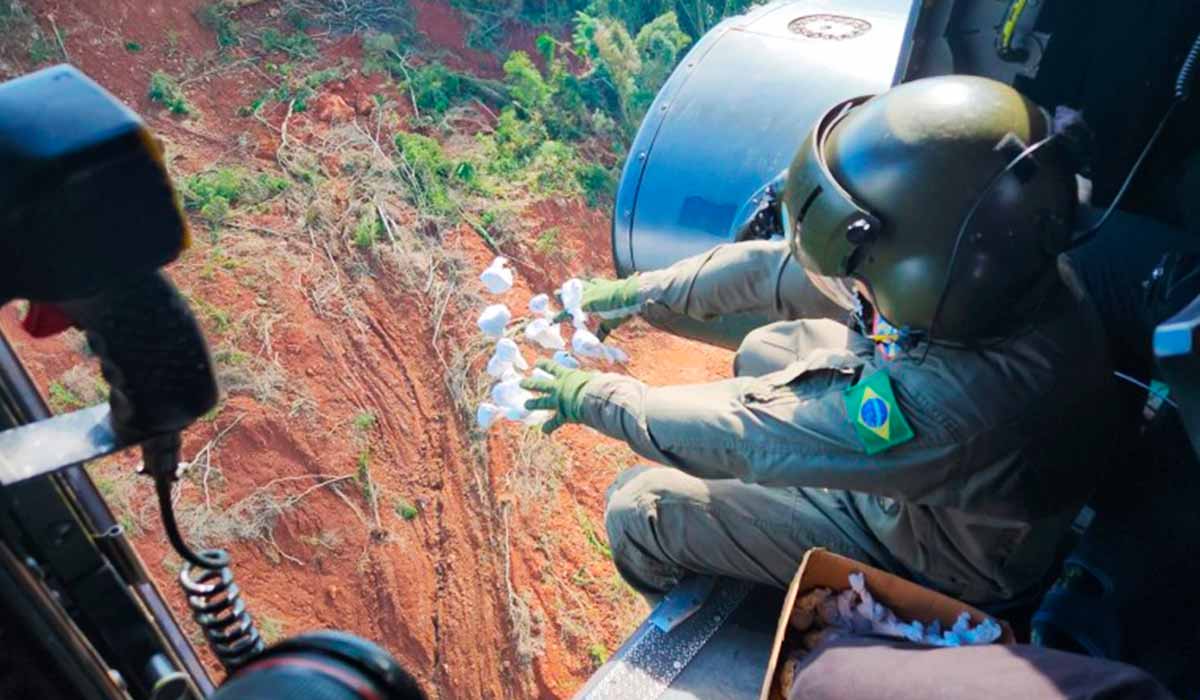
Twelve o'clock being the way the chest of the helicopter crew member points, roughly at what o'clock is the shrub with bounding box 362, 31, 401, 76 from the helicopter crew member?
The shrub is roughly at 2 o'clock from the helicopter crew member.

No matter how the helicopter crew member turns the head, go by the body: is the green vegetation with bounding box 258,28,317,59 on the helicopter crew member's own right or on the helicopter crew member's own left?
on the helicopter crew member's own right

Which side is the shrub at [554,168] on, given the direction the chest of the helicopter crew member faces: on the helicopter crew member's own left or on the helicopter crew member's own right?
on the helicopter crew member's own right

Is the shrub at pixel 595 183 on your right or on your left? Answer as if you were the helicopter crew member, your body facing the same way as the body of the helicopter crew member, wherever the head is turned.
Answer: on your right

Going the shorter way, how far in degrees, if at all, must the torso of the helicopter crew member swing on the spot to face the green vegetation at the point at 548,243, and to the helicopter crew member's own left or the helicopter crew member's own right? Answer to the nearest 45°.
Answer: approximately 45° to the helicopter crew member's own right

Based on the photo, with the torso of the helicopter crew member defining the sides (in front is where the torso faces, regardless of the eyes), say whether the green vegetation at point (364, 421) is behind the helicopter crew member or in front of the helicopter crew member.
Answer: in front

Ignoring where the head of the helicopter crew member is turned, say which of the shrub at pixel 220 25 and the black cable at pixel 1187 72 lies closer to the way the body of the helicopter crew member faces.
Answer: the shrub

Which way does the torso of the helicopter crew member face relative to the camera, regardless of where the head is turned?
to the viewer's left

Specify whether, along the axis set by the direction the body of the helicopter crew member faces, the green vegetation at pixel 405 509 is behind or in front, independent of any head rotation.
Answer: in front

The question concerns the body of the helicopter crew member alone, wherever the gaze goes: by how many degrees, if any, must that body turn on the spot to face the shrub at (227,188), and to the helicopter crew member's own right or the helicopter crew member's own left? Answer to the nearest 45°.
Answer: approximately 45° to the helicopter crew member's own right

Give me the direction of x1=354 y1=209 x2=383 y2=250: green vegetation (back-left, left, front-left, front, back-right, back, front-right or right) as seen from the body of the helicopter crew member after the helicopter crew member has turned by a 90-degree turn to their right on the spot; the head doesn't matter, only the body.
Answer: front-left

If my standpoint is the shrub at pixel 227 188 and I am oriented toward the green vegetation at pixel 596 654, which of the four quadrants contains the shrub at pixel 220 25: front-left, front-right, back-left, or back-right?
back-left

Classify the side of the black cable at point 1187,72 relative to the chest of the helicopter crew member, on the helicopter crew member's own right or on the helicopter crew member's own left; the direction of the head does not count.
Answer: on the helicopter crew member's own right

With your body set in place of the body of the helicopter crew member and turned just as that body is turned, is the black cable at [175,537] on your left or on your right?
on your left

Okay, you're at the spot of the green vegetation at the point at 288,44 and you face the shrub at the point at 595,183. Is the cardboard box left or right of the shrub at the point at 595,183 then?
right
